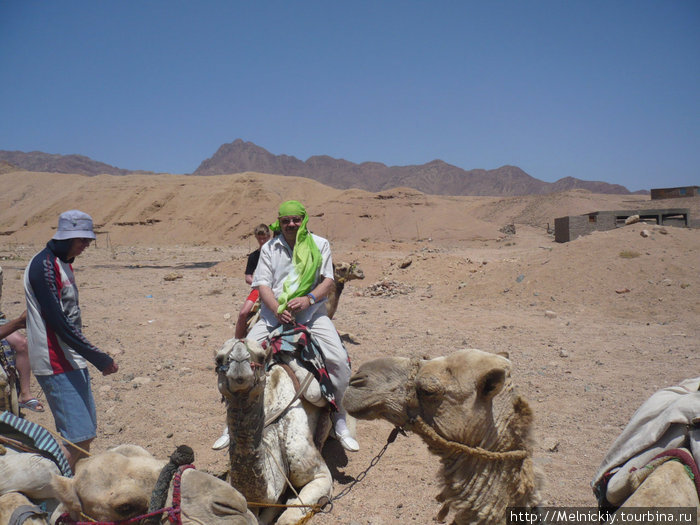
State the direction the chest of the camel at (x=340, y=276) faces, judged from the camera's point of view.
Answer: to the viewer's right

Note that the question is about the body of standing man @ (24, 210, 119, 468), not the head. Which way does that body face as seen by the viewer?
to the viewer's right

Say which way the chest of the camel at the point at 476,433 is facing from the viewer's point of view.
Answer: to the viewer's left

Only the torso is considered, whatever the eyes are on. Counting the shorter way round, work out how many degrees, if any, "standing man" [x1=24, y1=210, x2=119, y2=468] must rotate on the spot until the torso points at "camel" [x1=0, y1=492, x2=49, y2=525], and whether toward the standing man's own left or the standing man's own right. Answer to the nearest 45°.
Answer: approximately 90° to the standing man's own right

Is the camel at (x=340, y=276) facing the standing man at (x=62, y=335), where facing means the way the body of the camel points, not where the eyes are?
no

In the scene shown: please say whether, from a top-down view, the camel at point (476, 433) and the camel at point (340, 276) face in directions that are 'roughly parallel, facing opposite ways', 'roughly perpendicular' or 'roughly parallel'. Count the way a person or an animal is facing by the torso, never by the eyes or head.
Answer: roughly parallel, facing opposite ways

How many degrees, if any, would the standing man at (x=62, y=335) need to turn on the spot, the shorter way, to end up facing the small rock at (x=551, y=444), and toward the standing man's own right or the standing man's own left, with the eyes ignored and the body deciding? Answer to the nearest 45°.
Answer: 0° — they already face it

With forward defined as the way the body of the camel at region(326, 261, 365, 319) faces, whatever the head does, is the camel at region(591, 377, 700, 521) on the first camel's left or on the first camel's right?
on the first camel's right

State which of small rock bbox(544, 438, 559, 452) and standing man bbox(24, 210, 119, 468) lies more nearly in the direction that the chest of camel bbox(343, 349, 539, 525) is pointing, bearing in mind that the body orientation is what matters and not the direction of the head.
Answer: the standing man

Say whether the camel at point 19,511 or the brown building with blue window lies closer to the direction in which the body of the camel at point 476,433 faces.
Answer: the camel

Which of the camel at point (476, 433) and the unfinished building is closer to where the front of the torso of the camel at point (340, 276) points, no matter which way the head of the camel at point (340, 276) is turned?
the unfinished building

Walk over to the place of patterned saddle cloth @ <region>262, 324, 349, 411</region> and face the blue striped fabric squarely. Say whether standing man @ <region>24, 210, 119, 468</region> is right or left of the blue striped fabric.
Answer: right

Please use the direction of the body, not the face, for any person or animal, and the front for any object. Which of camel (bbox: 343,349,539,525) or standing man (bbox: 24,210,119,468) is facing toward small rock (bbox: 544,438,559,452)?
the standing man

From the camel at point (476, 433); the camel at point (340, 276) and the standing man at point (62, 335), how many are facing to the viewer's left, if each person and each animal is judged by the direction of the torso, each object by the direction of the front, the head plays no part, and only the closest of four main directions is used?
1

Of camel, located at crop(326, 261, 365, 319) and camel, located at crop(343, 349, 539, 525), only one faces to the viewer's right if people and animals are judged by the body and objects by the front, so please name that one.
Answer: camel, located at crop(326, 261, 365, 319)

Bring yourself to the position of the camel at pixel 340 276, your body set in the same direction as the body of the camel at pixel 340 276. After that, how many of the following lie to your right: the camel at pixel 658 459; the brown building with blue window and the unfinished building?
1
